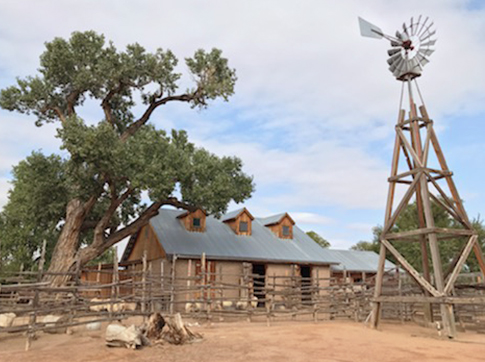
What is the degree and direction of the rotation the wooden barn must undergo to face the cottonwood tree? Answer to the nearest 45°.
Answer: approximately 90° to its right

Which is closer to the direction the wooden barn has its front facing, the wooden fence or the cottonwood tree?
the wooden fence

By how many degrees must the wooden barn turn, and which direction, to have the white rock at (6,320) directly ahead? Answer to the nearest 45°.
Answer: approximately 90° to its right

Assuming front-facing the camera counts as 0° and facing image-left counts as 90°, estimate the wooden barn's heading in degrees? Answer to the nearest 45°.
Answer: approximately 315°
